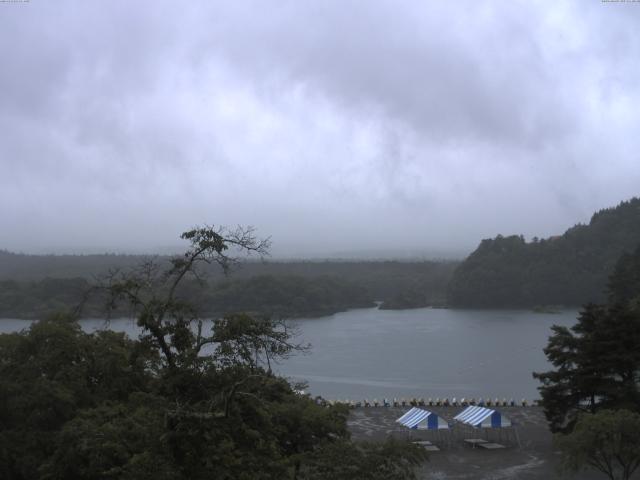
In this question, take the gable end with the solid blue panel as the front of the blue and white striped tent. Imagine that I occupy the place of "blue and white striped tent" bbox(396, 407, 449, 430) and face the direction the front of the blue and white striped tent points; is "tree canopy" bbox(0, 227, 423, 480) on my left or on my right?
on my right

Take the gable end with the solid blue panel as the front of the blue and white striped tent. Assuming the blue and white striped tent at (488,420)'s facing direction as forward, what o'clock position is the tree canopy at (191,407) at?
The tree canopy is roughly at 2 o'clock from the blue and white striped tent.

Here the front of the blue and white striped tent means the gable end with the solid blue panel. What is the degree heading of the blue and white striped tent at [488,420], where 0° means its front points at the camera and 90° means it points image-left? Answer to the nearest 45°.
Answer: approximately 315°

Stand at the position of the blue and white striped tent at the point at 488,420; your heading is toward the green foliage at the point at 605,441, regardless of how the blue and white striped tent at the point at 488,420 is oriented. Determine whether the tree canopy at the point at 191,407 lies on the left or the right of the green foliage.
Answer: right

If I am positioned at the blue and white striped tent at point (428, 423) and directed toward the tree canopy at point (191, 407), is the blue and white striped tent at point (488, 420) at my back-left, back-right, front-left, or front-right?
back-left

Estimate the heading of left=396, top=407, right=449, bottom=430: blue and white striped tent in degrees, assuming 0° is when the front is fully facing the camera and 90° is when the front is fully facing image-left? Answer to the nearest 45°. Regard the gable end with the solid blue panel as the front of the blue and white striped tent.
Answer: approximately 315°
